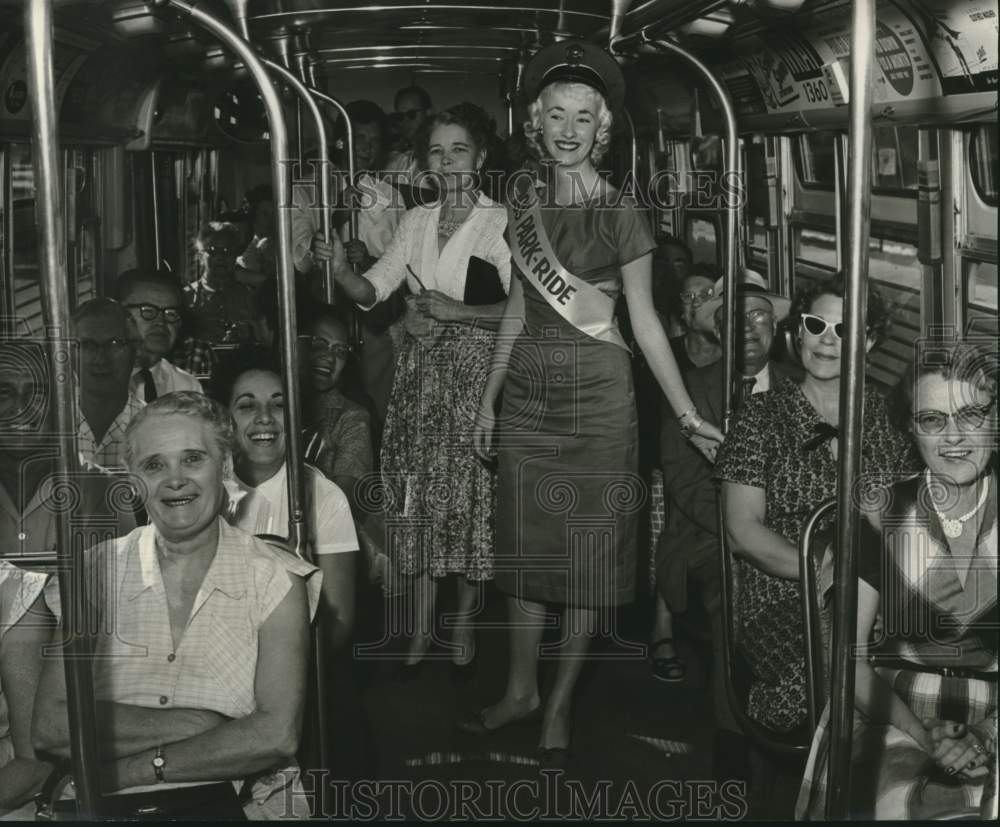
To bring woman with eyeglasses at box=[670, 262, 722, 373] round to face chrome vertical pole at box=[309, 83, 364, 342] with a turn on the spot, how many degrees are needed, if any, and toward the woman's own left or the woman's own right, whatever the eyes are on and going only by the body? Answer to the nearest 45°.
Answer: approximately 90° to the woman's own right

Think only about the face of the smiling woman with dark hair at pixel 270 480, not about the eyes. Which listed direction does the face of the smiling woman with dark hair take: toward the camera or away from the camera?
toward the camera

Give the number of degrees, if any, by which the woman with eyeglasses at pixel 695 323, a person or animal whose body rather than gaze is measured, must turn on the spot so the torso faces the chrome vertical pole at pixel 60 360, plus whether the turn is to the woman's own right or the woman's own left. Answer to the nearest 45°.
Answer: approximately 90° to the woman's own right

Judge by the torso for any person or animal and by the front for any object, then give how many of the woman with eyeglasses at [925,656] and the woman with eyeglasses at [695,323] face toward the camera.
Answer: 2

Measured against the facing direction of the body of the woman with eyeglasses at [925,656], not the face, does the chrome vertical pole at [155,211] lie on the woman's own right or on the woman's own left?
on the woman's own right

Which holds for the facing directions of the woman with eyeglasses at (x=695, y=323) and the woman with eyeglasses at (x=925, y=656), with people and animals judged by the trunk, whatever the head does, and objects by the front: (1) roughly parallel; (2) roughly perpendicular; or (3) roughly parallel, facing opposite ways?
roughly parallel

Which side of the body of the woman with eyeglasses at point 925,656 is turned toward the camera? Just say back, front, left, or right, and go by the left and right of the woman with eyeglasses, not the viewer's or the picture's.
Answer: front

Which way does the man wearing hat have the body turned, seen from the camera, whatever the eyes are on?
toward the camera

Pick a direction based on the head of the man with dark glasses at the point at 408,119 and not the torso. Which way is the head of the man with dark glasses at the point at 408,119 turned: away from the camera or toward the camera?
toward the camera

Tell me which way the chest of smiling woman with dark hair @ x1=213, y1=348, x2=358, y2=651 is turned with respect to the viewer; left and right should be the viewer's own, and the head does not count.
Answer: facing the viewer

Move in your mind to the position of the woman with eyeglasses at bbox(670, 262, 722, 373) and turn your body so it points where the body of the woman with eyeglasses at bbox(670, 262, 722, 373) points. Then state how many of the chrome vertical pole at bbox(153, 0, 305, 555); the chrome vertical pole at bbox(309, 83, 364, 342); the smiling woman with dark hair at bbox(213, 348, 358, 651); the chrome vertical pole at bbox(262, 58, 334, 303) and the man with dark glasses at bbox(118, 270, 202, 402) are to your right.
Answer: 5

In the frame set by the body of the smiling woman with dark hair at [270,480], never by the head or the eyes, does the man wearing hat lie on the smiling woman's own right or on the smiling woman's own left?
on the smiling woman's own left

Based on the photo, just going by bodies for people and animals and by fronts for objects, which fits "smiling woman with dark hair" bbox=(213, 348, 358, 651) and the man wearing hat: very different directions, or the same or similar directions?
same or similar directions
